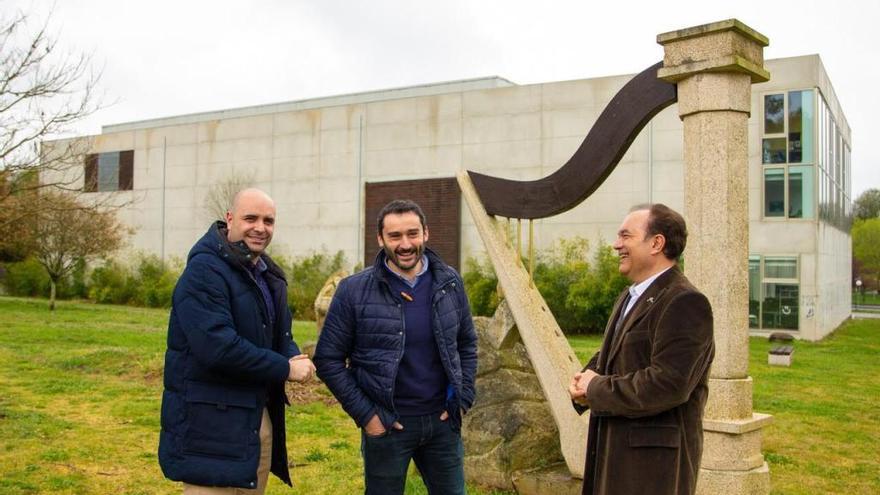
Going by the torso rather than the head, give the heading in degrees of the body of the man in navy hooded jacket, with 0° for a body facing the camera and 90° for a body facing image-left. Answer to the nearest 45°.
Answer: approximately 315°

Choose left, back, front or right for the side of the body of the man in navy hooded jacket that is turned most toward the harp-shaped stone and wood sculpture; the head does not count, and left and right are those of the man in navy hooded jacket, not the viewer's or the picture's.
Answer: left

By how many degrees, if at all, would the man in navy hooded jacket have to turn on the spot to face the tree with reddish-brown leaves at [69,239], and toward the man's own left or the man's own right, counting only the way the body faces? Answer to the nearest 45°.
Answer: approximately 135° to the man's own left

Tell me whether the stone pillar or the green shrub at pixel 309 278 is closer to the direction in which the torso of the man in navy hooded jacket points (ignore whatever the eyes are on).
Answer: the stone pillar

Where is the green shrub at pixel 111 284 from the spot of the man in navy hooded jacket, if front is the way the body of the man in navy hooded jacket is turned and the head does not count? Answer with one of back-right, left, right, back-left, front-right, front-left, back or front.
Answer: back-left

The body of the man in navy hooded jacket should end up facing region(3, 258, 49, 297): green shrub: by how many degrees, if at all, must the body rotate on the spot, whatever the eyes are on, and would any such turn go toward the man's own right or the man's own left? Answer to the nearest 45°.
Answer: approximately 135° to the man's own left

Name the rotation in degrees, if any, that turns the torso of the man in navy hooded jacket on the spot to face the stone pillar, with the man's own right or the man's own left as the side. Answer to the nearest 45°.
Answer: approximately 45° to the man's own left

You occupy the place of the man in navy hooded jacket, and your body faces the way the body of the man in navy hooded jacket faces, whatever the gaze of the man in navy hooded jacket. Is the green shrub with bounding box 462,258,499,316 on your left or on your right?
on your left

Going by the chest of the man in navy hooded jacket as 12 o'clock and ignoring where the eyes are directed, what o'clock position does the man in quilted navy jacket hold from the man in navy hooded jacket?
The man in quilted navy jacket is roughly at 10 o'clock from the man in navy hooded jacket.

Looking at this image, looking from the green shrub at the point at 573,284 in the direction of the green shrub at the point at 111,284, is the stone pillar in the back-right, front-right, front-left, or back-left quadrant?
back-left
